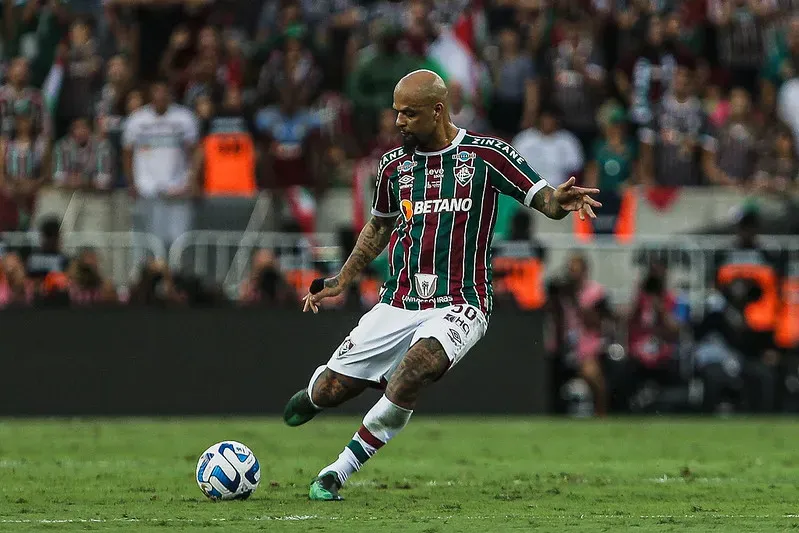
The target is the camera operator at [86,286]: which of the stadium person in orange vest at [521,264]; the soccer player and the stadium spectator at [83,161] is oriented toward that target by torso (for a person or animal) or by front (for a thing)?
the stadium spectator at [83,161]

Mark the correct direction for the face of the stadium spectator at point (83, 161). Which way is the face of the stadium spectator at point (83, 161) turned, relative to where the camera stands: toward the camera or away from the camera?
toward the camera

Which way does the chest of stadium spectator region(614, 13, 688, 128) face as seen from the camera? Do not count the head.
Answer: toward the camera

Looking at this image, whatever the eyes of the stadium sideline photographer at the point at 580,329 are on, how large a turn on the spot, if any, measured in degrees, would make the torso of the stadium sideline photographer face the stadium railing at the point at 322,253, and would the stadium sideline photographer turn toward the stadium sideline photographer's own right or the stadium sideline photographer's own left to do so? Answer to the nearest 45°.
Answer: approximately 90° to the stadium sideline photographer's own right

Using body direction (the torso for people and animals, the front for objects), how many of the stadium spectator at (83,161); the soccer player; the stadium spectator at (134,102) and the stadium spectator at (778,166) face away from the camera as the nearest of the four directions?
0

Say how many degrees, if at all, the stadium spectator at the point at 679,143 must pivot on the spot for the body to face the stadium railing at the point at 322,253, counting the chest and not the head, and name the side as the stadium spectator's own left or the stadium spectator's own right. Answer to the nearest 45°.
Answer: approximately 45° to the stadium spectator's own right

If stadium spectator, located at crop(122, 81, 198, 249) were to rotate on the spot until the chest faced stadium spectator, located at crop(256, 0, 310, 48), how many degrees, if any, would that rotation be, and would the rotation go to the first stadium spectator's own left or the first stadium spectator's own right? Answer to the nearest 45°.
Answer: approximately 135° to the first stadium spectator's own left

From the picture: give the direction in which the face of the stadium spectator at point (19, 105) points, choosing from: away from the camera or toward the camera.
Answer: toward the camera

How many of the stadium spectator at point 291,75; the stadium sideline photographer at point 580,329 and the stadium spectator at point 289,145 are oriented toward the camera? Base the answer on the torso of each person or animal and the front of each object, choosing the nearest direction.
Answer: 3

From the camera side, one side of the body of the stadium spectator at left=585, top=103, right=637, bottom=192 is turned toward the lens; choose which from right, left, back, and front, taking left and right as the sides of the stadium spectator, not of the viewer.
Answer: front

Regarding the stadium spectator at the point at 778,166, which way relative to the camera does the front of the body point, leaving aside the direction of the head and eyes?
toward the camera

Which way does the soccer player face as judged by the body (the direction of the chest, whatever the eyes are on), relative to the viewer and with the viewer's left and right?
facing the viewer and to the left of the viewer

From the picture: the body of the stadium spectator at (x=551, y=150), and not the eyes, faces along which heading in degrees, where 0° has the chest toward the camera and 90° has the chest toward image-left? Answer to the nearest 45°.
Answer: approximately 0°
